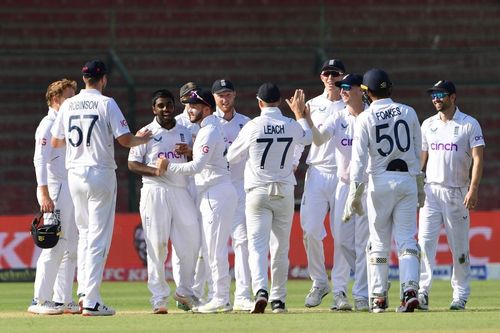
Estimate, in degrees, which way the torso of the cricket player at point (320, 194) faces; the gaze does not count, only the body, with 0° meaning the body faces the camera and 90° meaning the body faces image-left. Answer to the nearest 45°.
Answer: approximately 0°

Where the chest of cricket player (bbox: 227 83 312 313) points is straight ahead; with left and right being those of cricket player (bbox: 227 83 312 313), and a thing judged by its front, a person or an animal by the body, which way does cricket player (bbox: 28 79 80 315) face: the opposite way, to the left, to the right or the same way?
to the right

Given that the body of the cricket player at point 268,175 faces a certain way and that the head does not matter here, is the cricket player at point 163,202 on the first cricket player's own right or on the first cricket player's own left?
on the first cricket player's own left

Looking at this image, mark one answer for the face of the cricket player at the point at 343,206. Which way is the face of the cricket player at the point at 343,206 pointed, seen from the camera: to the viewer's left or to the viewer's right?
to the viewer's left

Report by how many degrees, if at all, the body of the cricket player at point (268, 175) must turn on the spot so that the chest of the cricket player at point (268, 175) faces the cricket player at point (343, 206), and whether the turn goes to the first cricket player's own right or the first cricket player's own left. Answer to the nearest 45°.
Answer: approximately 45° to the first cricket player's own right

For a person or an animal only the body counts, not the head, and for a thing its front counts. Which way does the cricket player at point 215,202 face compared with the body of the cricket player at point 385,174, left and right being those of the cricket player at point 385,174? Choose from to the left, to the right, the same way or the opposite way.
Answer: to the left

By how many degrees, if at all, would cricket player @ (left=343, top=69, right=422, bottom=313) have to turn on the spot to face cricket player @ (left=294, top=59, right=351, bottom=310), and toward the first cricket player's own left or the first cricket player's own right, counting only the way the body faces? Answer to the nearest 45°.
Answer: approximately 45° to the first cricket player's own left

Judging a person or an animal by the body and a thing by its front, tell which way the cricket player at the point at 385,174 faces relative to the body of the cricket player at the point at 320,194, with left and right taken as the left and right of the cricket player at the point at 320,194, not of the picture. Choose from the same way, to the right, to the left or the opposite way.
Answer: the opposite way

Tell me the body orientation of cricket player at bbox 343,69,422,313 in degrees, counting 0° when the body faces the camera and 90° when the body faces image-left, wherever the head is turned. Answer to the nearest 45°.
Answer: approximately 180°

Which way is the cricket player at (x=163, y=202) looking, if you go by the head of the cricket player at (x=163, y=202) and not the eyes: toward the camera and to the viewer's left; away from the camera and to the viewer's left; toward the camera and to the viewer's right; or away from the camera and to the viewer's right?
toward the camera and to the viewer's right

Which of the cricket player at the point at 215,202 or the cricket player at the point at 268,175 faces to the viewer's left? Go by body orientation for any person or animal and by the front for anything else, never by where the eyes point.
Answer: the cricket player at the point at 215,202

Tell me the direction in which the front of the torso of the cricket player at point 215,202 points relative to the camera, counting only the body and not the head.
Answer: to the viewer's left

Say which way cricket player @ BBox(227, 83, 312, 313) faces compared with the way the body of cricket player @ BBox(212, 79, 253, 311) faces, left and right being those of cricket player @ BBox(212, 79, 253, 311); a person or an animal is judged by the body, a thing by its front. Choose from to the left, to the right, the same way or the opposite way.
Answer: the opposite way

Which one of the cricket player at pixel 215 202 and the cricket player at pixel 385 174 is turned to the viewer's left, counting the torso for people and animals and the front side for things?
the cricket player at pixel 215 202

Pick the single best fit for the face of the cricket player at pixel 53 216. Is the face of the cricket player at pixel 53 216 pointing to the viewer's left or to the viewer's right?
to the viewer's right
